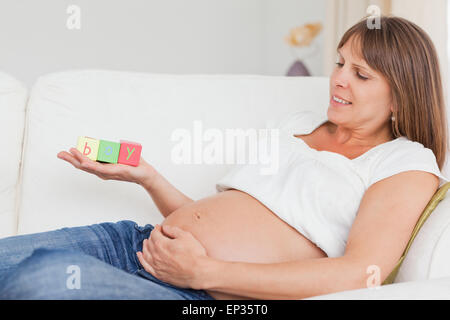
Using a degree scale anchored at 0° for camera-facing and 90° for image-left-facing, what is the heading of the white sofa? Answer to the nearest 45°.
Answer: approximately 0°

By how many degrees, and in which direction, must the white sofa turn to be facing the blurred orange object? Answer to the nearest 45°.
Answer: approximately 180°

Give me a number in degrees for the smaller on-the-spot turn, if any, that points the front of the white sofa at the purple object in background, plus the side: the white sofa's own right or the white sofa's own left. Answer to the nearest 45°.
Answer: approximately 180°
